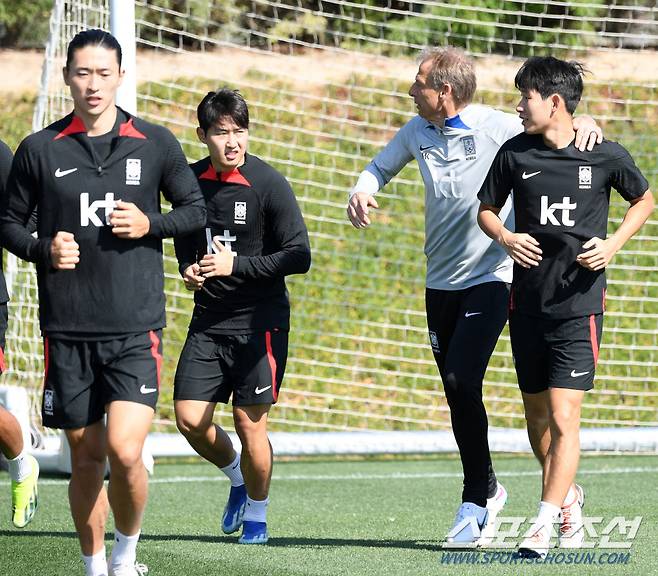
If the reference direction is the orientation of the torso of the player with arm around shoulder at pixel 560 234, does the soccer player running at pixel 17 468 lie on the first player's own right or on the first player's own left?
on the first player's own right

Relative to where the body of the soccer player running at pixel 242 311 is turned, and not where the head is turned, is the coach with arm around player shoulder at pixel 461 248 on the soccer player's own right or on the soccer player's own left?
on the soccer player's own left

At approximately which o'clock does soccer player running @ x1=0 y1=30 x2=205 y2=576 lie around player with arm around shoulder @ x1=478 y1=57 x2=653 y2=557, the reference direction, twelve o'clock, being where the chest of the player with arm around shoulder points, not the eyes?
The soccer player running is roughly at 2 o'clock from the player with arm around shoulder.

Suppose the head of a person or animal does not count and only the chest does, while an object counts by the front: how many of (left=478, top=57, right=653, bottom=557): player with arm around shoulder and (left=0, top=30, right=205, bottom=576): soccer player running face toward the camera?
2

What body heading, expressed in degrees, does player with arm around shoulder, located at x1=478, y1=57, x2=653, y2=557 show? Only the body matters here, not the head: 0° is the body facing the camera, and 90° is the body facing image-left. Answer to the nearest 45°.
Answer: approximately 0°

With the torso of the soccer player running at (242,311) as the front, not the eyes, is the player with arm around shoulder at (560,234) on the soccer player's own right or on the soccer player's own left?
on the soccer player's own left

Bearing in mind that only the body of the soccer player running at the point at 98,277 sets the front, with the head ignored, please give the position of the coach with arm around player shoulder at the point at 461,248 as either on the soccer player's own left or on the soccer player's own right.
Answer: on the soccer player's own left
